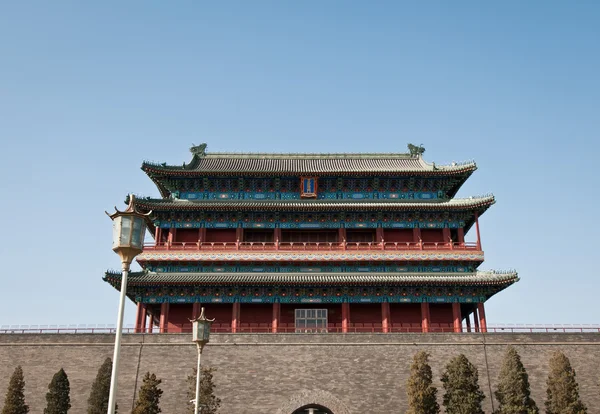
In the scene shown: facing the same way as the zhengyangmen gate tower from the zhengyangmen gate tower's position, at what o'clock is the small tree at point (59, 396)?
The small tree is roughly at 2 o'clock from the zhengyangmen gate tower.

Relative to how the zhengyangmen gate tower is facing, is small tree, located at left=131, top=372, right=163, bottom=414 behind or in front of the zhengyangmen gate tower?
in front

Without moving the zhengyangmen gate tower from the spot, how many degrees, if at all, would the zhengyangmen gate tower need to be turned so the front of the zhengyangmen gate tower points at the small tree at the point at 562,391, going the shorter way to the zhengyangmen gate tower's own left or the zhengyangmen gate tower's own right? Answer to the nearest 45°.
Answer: approximately 45° to the zhengyangmen gate tower's own left

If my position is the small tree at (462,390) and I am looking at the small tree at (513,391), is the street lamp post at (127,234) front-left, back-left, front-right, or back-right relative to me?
back-right

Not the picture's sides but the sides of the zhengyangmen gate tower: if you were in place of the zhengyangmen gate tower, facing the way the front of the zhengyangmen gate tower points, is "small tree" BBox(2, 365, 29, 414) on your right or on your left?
on your right

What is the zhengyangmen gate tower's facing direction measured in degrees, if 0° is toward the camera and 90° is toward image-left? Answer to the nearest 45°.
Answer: approximately 0°

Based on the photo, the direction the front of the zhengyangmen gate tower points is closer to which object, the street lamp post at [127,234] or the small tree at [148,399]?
the street lamp post

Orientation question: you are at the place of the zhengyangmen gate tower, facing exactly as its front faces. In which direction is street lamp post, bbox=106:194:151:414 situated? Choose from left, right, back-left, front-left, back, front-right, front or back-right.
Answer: front

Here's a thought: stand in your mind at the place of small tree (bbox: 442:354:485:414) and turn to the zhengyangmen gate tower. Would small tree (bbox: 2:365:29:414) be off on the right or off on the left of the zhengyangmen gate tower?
left

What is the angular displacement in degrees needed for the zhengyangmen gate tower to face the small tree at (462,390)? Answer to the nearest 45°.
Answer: approximately 45° to its left

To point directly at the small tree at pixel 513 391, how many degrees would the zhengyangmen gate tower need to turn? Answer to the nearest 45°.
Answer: approximately 45° to its left
